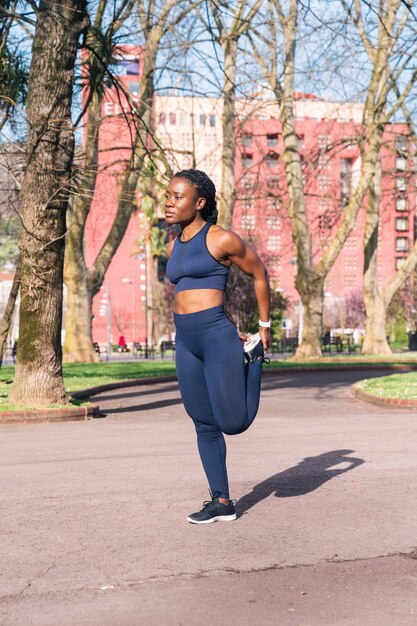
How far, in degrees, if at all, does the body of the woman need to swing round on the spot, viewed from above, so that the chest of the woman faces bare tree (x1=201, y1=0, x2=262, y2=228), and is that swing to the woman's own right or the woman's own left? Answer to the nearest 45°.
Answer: approximately 135° to the woman's own right

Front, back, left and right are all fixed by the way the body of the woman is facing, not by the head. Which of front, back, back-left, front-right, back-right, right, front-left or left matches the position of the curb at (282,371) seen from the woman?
back-right

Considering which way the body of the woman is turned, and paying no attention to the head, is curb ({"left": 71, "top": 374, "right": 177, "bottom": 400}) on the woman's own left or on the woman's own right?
on the woman's own right

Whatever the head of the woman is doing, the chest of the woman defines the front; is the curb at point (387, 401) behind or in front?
behind

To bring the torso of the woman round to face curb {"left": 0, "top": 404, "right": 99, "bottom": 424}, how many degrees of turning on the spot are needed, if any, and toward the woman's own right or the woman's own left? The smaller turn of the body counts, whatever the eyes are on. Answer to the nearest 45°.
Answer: approximately 135° to the woman's own right

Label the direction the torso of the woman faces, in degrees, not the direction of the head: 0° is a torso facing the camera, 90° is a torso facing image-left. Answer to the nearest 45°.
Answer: approximately 45°

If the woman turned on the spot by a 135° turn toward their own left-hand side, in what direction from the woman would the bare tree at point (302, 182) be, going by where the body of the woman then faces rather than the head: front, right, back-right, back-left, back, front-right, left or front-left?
left
